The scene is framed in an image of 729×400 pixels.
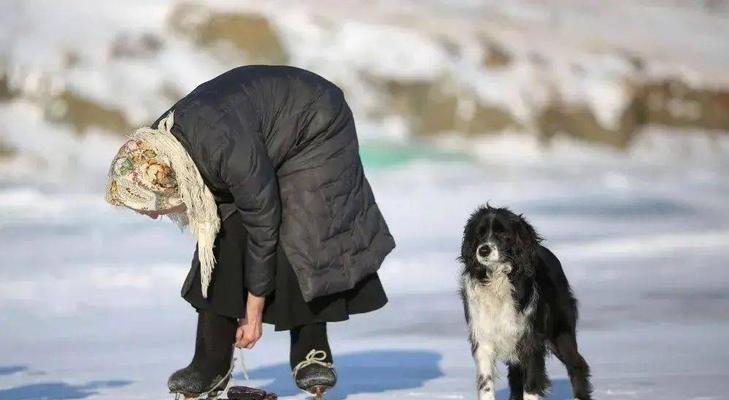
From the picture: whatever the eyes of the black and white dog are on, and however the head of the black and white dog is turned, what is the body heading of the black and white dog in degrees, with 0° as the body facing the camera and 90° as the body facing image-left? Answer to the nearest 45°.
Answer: approximately 45°
